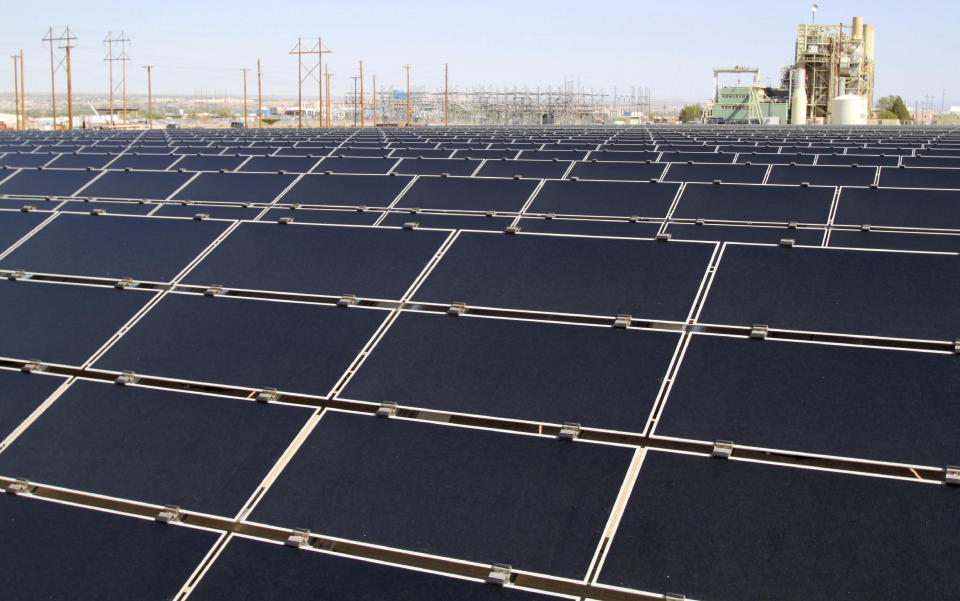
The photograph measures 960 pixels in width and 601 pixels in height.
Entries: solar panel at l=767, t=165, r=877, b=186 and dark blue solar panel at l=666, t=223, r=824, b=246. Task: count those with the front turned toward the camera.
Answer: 2

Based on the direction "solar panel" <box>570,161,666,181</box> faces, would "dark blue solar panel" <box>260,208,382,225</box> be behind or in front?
in front

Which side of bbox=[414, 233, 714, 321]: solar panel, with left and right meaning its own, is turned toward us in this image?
front

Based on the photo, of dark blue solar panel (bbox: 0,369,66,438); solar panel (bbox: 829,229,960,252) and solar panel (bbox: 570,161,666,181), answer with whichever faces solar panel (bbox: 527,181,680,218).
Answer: solar panel (bbox: 570,161,666,181)

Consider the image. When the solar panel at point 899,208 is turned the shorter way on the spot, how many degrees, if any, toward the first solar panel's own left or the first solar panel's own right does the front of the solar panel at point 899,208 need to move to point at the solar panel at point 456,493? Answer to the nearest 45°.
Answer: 0° — it already faces it

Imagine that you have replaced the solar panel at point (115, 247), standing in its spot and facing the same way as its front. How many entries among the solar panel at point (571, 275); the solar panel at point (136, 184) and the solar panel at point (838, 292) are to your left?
2

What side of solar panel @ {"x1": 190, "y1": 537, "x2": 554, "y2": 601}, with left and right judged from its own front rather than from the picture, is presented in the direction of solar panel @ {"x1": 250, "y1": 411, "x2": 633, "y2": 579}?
back

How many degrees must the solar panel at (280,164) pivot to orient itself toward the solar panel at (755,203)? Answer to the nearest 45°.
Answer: approximately 90° to its left

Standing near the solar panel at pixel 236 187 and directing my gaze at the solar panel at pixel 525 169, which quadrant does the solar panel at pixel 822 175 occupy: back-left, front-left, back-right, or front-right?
front-right

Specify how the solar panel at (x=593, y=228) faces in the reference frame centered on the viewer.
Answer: facing the viewer

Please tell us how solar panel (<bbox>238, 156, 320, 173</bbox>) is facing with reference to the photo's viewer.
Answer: facing the viewer and to the left of the viewer

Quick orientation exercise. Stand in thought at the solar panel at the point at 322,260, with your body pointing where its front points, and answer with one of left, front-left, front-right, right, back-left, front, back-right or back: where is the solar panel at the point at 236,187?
back-right

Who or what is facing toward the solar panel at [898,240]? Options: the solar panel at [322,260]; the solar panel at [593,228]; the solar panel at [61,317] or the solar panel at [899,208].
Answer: the solar panel at [899,208]

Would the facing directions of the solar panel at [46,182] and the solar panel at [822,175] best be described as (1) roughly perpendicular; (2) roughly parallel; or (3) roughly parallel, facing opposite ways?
roughly parallel

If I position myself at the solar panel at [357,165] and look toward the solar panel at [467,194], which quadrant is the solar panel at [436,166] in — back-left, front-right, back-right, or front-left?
front-left

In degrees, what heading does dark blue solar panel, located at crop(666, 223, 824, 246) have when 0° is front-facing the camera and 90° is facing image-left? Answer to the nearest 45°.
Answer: approximately 0°

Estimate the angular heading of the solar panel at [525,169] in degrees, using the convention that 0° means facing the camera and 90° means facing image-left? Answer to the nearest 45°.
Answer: approximately 45°
